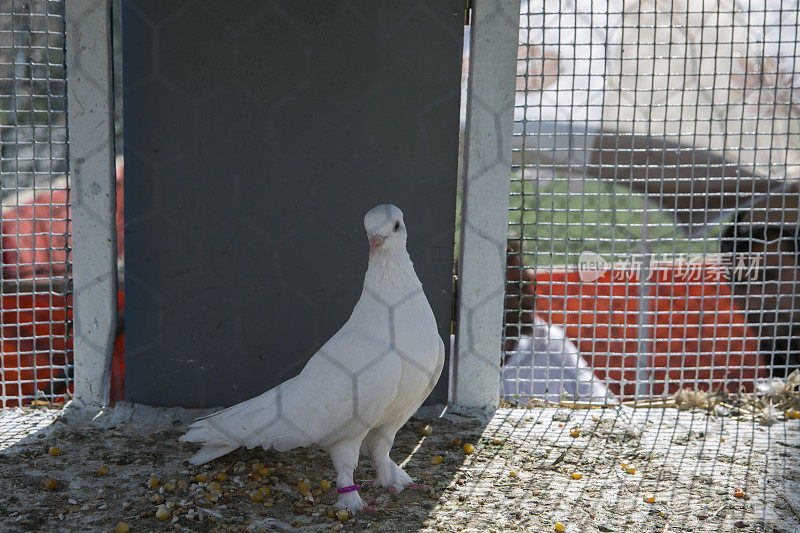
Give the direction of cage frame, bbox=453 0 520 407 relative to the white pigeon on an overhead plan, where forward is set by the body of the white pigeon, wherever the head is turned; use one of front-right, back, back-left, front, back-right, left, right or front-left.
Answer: left

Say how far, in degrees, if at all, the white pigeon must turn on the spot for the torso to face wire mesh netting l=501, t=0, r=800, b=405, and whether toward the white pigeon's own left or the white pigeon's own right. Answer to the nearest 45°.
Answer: approximately 90° to the white pigeon's own left

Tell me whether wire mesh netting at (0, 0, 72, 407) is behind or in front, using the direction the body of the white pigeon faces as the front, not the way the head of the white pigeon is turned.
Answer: behind

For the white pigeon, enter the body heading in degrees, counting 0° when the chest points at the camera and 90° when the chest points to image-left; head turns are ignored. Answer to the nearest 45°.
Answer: approximately 315°

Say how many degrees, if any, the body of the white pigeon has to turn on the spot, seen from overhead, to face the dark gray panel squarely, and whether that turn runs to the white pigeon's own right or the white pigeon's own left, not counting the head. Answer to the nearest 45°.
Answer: approximately 180°

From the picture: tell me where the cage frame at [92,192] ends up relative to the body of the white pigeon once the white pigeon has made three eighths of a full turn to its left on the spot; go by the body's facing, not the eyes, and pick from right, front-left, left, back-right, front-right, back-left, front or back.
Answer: front-left

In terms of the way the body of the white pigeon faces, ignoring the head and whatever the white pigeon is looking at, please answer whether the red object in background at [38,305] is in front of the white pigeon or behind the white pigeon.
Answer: behind
